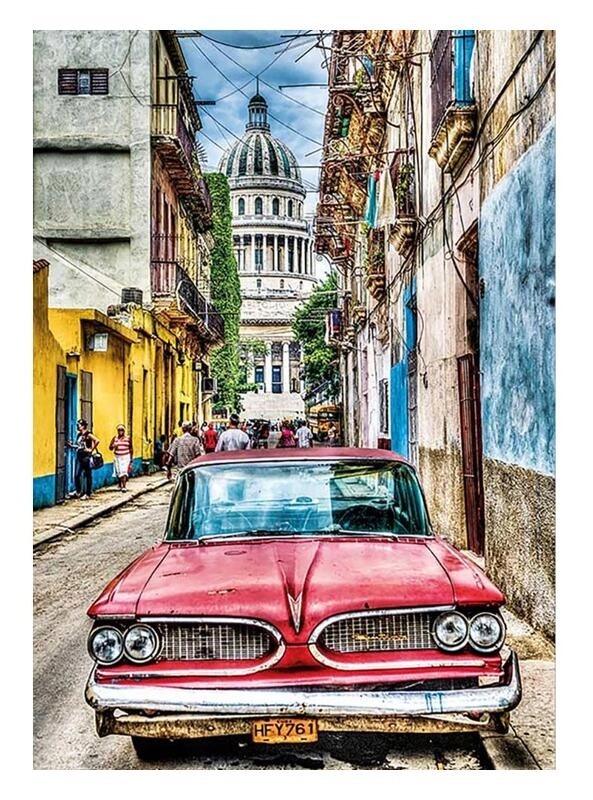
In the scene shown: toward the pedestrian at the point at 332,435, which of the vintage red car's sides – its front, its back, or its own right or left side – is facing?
back

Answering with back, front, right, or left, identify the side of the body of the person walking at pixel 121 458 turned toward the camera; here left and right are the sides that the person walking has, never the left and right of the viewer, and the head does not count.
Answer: front

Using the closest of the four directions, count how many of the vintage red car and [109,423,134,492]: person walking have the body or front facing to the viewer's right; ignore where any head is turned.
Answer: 0

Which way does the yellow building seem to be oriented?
to the viewer's right

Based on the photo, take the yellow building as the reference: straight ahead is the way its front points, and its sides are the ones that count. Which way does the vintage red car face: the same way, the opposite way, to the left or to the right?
to the right

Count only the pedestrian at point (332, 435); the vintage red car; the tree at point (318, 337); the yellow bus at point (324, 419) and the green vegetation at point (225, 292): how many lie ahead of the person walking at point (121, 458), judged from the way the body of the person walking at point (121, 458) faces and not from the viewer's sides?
1

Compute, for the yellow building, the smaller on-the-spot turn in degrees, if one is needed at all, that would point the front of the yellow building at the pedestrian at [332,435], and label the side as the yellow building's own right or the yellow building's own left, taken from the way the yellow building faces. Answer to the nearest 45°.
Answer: approximately 45° to the yellow building's own left

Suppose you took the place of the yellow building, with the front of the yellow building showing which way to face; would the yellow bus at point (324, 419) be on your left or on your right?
on your left

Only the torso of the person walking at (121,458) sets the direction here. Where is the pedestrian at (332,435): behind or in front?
behind

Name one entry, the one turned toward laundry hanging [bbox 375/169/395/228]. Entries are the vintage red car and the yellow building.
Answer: the yellow building

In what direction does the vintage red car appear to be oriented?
toward the camera

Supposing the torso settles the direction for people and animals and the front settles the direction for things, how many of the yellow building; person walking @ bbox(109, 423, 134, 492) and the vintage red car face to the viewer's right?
1

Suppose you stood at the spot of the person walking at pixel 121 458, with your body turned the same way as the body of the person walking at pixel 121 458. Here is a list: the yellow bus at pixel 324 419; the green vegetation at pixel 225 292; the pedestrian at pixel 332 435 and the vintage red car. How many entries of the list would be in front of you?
1

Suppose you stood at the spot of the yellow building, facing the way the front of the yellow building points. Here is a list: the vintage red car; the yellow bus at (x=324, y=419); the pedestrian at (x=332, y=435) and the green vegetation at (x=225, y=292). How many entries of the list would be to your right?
1
